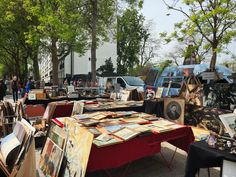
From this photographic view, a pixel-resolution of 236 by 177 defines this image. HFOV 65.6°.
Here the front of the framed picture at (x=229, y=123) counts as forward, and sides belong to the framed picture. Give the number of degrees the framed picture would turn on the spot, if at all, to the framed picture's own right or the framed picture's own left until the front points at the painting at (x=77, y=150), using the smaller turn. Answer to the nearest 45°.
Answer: approximately 45° to the framed picture's own right

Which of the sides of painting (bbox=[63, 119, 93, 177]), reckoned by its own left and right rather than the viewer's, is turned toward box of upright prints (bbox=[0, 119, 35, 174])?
right

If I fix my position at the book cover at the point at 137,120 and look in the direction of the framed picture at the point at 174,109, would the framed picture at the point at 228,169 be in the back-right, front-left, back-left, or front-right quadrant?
back-right

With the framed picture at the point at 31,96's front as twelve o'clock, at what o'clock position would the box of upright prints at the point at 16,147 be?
The box of upright prints is roughly at 12 o'clock from the framed picture.

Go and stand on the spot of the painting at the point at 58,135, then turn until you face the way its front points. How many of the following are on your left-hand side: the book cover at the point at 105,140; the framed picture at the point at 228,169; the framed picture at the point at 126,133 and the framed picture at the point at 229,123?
4

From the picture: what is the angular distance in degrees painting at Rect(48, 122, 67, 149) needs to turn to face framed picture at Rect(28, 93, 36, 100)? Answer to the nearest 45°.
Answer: approximately 135° to its right

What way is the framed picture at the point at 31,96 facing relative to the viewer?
toward the camera

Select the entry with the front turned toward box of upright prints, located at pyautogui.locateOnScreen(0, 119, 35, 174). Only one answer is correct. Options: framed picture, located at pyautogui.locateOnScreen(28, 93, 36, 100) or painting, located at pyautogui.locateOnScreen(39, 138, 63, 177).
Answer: the framed picture

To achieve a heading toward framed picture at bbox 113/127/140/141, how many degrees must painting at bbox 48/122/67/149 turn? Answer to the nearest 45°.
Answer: approximately 90° to its left

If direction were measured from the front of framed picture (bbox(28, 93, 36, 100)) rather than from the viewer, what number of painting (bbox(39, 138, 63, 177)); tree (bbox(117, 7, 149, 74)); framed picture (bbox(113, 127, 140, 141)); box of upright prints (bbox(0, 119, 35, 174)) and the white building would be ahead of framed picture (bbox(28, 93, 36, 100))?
3

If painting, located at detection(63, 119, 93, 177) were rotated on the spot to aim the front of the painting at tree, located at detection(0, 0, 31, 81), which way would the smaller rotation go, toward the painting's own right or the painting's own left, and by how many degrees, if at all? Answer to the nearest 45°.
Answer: approximately 135° to the painting's own right

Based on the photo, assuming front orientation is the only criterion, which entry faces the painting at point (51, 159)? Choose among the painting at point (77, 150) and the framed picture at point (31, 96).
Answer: the framed picture

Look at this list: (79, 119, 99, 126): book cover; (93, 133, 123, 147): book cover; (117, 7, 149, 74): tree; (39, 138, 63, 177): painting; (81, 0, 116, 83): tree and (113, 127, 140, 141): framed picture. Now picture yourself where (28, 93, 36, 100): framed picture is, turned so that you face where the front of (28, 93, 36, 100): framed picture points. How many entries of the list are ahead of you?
4

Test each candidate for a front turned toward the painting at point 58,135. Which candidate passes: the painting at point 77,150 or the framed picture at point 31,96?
the framed picture
